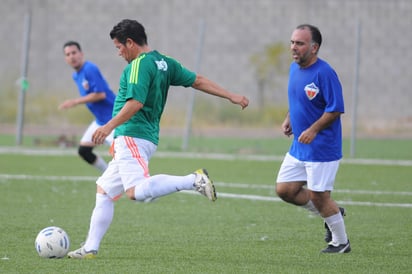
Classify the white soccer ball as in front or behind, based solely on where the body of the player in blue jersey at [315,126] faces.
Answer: in front

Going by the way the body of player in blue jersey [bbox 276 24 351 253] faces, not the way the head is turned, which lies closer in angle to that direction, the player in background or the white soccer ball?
the white soccer ball

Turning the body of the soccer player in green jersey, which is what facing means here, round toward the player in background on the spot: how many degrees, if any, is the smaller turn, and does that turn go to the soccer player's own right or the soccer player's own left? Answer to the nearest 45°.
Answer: approximately 45° to the soccer player's own right

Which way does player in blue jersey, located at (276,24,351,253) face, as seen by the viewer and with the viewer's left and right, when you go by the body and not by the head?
facing the viewer and to the left of the viewer

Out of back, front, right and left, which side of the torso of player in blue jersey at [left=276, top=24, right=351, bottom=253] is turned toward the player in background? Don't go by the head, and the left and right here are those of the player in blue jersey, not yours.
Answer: right

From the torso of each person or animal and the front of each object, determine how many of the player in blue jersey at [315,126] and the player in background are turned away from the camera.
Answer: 0

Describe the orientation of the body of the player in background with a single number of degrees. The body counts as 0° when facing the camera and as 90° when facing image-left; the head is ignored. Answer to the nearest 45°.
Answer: approximately 45°

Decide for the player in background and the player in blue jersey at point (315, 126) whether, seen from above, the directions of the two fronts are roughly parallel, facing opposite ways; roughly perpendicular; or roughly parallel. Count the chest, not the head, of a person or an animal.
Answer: roughly parallel
